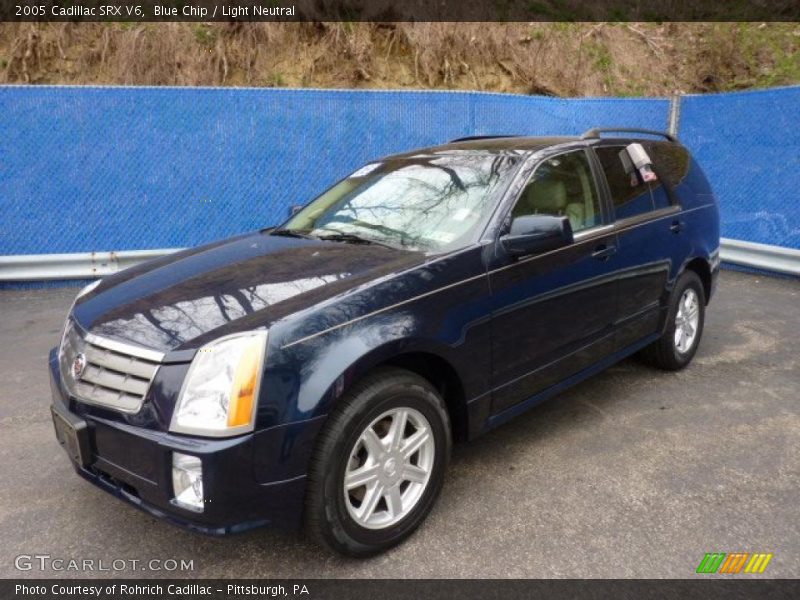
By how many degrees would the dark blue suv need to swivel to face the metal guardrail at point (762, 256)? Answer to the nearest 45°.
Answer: approximately 180°

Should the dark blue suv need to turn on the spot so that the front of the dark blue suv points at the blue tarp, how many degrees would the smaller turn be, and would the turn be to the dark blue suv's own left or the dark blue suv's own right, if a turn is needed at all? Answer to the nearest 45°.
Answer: approximately 135° to the dark blue suv's own right

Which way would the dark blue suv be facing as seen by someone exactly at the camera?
facing the viewer and to the left of the viewer

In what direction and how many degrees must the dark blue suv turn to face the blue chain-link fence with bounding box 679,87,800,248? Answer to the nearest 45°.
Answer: approximately 180°

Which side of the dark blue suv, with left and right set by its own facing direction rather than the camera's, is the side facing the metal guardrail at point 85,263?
right
